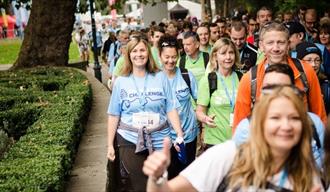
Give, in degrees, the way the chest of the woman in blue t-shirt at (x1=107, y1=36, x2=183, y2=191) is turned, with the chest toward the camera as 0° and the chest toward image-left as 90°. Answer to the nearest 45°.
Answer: approximately 0°

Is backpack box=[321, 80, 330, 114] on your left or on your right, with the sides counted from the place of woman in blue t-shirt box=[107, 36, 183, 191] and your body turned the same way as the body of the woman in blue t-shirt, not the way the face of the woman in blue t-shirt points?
on your left

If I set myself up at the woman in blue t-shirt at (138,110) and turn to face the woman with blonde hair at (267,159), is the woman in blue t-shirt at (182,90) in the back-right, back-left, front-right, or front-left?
back-left

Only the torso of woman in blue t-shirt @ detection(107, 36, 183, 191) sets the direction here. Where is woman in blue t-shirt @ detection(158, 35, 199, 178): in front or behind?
behind

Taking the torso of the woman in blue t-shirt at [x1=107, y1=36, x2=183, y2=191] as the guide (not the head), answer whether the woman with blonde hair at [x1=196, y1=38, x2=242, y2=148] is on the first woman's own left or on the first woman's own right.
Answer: on the first woman's own left
